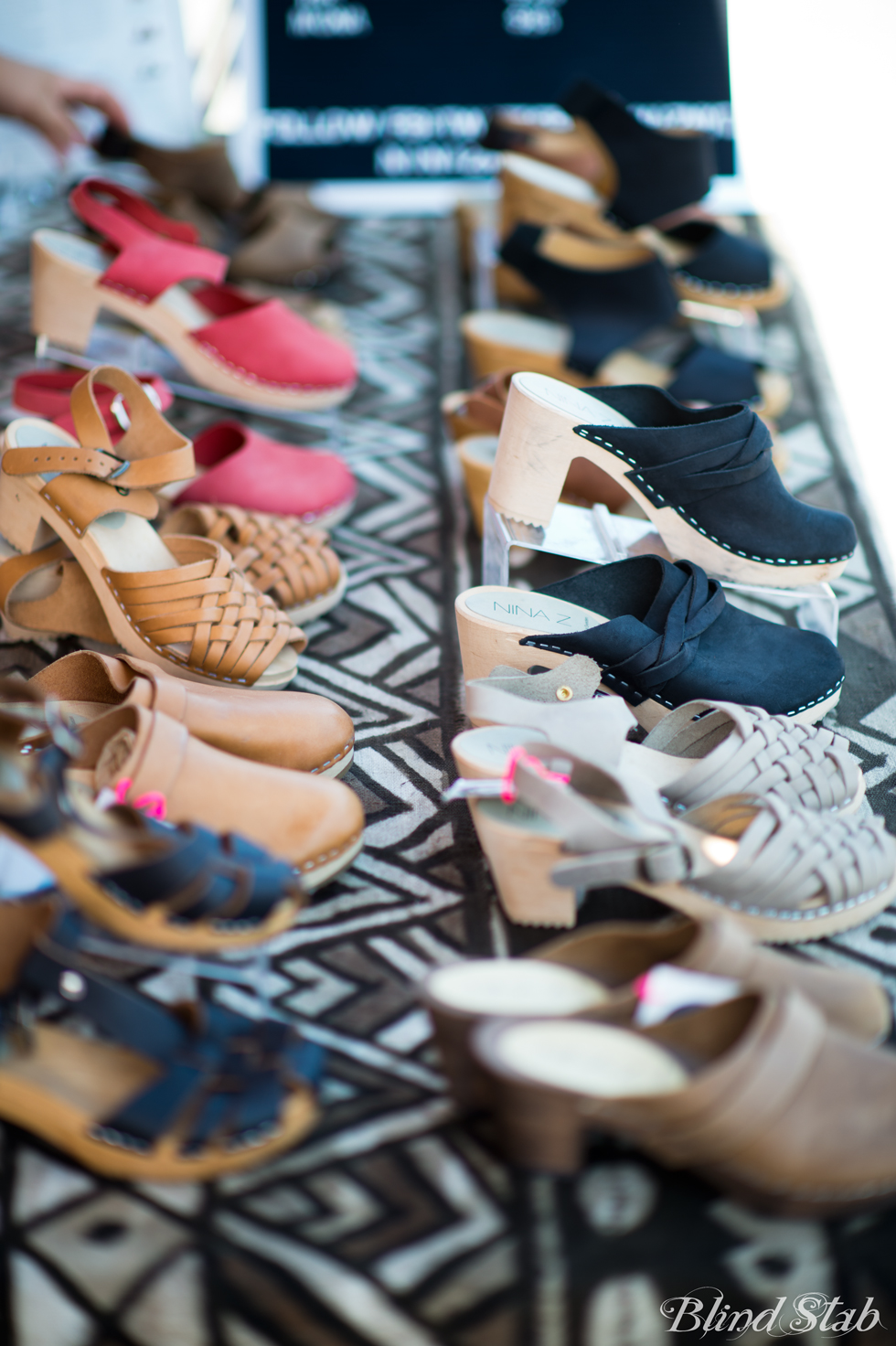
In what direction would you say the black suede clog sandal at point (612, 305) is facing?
to the viewer's right

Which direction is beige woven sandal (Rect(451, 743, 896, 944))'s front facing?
to the viewer's right

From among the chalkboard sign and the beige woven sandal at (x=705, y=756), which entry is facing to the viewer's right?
the beige woven sandal

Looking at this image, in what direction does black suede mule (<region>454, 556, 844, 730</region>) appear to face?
to the viewer's right

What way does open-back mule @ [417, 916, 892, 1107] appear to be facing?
to the viewer's right

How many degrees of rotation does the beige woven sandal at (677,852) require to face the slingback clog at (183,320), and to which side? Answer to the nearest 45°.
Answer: approximately 135° to its left

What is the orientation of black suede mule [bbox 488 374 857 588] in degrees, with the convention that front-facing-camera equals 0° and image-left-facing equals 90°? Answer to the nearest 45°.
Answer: approximately 270°

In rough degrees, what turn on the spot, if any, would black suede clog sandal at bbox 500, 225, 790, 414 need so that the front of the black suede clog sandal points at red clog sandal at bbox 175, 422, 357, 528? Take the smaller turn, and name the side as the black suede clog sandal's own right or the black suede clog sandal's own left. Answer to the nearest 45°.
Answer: approximately 135° to the black suede clog sandal's own right

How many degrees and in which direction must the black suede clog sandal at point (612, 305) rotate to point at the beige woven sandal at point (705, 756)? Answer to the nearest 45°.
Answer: approximately 90° to its right

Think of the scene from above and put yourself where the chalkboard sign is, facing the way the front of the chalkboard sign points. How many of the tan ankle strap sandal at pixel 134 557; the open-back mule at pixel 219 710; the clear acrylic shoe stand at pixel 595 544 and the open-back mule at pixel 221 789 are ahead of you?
4

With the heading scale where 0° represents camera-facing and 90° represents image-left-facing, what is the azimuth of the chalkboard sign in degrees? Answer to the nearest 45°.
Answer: approximately 0°

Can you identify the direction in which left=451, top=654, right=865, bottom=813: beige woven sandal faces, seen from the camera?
facing to the right of the viewer
